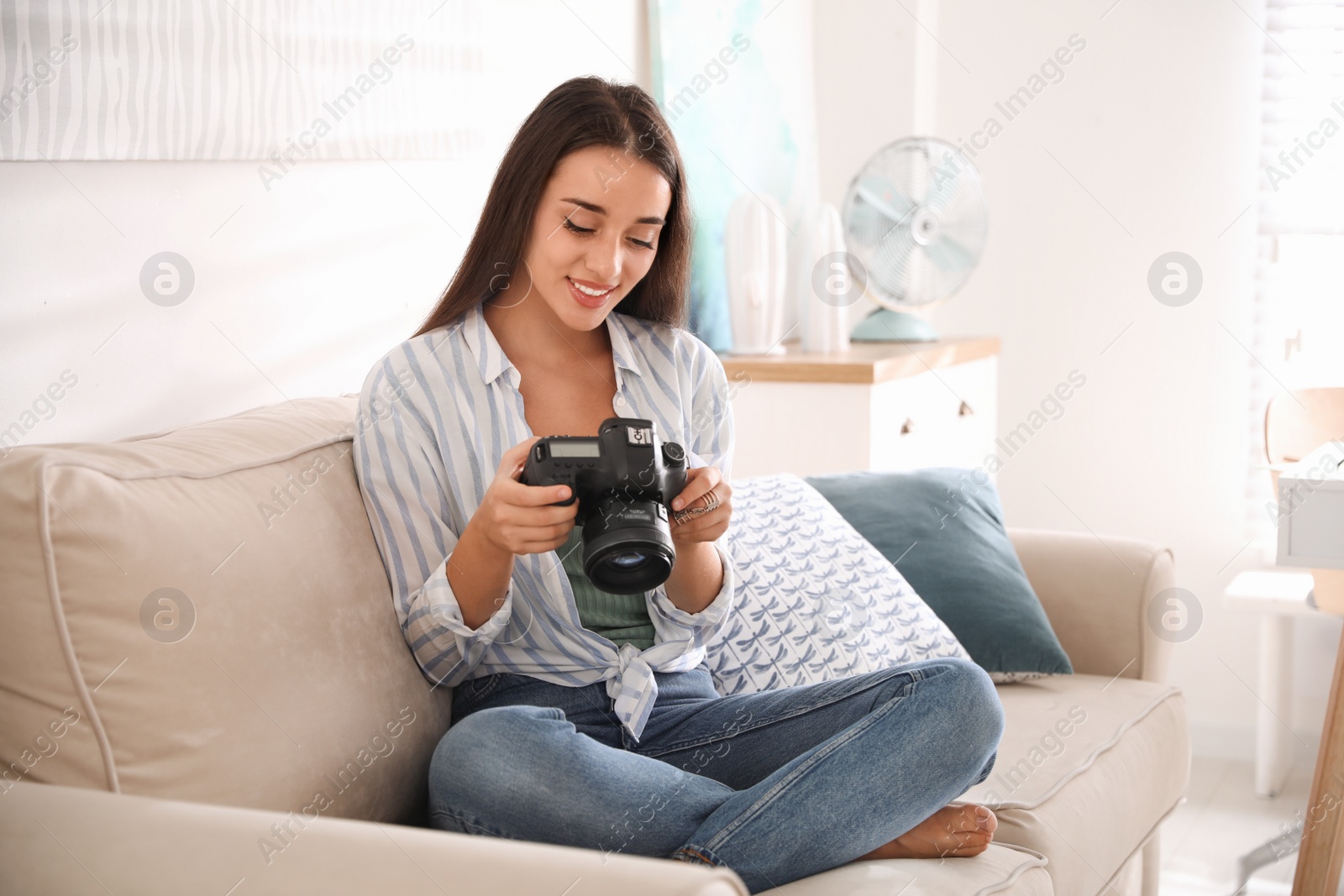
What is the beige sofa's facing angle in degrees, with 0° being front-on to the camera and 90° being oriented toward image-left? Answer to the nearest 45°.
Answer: approximately 315°

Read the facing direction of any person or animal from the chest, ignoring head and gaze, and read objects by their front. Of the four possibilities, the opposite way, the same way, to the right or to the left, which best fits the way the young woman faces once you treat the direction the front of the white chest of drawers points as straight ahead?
the same way

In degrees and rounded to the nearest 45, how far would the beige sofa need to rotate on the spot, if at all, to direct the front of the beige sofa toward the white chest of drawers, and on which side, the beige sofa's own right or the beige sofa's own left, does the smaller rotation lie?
approximately 90° to the beige sofa's own left

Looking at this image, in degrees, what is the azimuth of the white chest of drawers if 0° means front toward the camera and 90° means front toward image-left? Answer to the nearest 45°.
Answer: approximately 315°

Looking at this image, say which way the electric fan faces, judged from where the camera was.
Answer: facing the viewer and to the right of the viewer

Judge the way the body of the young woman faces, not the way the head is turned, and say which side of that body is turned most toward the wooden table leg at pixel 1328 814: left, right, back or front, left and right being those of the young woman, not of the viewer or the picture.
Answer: left

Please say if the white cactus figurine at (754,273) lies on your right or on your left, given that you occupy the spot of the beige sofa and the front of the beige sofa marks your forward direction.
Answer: on your left

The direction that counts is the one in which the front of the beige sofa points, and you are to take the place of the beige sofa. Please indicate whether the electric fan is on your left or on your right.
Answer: on your left

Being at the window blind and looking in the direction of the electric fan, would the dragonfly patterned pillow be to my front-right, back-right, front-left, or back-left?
front-left

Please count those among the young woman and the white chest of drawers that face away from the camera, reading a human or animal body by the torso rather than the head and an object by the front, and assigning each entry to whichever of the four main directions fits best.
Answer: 0

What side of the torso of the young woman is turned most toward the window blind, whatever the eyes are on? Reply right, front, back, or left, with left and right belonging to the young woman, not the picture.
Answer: left

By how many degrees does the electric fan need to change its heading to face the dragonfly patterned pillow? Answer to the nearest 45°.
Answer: approximately 45° to its right

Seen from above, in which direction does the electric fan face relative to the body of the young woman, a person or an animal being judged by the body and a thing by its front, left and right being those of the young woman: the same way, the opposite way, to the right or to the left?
the same way

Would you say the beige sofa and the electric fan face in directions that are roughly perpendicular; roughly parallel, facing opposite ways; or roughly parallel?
roughly parallel
